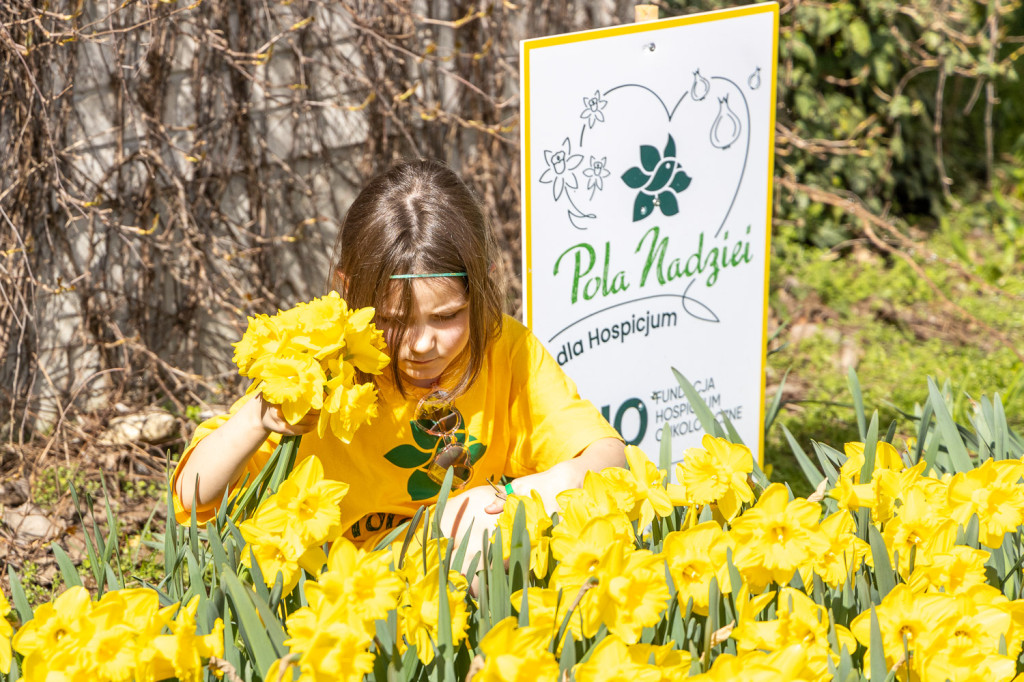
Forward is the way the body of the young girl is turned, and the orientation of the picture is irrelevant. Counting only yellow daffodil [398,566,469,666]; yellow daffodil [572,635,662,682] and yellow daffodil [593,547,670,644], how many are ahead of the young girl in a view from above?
3

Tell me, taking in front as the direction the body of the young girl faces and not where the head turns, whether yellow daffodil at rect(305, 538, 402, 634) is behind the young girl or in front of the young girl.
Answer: in front

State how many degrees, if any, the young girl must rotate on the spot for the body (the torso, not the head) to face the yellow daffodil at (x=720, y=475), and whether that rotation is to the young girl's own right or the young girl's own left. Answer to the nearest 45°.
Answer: approximately 45° to the young girl's own left

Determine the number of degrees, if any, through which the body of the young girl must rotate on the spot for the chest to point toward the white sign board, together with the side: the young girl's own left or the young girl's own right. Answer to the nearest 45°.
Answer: approximately 135° to the young girl's own left

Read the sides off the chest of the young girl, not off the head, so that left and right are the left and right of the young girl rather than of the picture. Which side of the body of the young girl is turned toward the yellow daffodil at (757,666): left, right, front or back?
front

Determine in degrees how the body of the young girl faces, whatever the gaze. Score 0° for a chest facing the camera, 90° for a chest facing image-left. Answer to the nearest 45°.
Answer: approximately 0°

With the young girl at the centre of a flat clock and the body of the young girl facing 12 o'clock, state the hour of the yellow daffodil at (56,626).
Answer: The yellow daffodil is roughly at 1 o'clock from the young girl.

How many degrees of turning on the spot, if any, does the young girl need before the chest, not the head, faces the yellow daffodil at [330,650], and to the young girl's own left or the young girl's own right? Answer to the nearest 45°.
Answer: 0° — they already face it

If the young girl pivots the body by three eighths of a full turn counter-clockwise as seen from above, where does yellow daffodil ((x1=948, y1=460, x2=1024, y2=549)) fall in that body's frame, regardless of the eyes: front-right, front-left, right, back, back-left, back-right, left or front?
right

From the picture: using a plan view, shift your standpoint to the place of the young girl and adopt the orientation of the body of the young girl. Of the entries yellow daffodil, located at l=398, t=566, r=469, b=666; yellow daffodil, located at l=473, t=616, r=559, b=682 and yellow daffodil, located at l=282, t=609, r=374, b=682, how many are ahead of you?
3

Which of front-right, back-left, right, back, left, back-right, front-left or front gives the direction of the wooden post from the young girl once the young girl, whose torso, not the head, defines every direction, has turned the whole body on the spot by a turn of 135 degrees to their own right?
right

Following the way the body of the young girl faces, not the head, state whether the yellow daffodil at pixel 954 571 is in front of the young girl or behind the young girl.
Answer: in front
